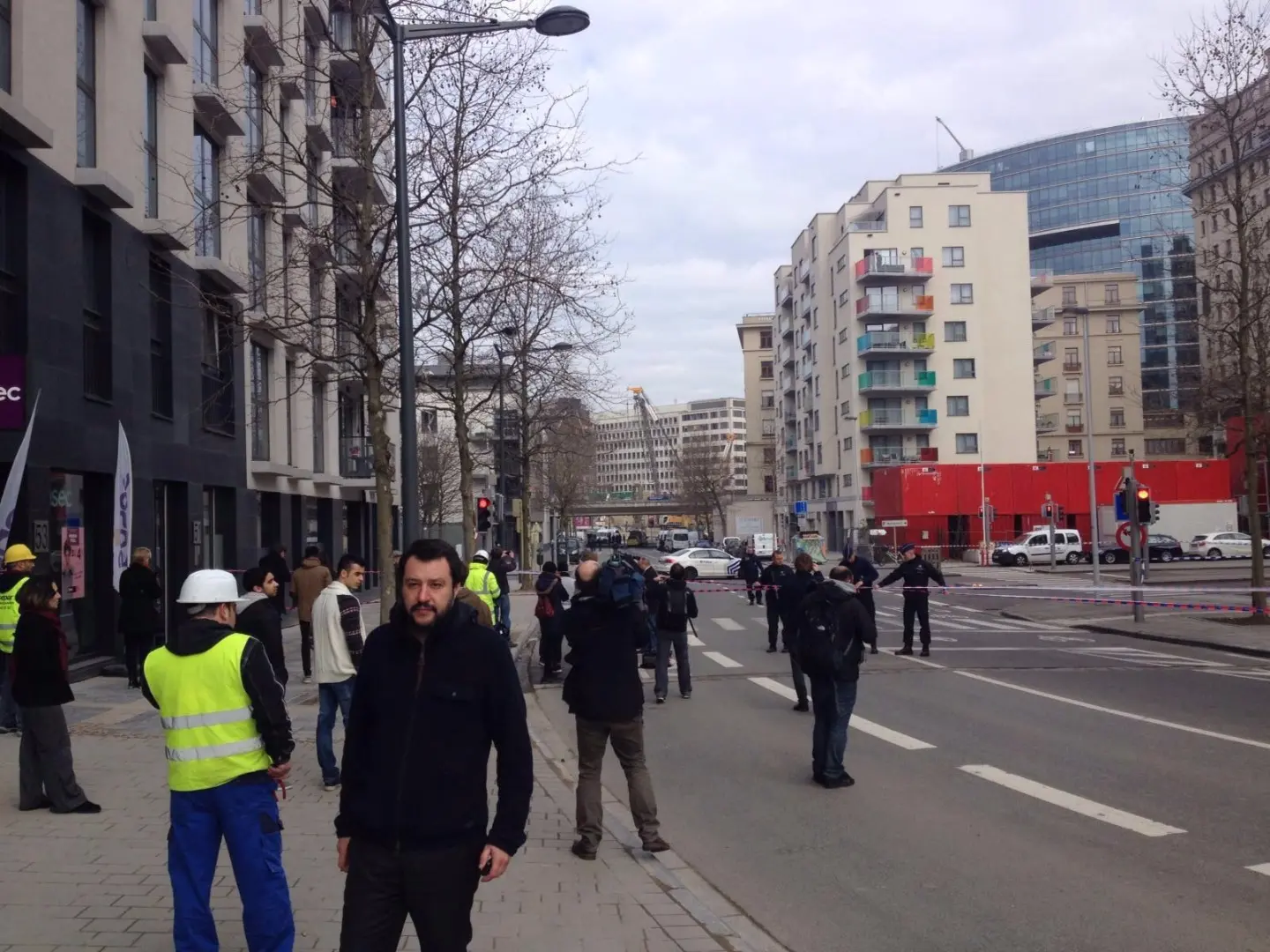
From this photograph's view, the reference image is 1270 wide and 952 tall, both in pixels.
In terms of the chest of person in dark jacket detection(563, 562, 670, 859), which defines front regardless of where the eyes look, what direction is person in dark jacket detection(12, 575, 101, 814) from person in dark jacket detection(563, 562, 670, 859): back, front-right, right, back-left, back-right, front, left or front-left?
left

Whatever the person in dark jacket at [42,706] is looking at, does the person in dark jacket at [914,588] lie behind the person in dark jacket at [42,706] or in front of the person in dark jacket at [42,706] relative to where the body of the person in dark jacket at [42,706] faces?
in front

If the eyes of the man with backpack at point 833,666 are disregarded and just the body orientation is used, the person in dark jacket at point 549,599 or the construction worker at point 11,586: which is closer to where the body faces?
the person in dark jacket

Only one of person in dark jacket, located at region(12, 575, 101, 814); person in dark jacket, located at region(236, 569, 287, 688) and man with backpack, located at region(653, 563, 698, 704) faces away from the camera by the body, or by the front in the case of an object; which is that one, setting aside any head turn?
the man with backpack

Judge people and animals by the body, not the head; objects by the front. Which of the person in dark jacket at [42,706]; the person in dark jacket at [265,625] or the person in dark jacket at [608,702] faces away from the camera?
the person in dark jacket at [608,702]

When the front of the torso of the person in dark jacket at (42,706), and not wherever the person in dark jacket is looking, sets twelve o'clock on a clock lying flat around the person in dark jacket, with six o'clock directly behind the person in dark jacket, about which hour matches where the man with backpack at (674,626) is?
The man with backpack is roughly at 11 o'clock from the person in dark jacket.

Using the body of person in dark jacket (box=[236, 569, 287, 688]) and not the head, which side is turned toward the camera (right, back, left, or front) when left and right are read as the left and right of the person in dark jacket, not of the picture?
right

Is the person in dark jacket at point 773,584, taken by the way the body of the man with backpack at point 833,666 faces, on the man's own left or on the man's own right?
on the man's own left

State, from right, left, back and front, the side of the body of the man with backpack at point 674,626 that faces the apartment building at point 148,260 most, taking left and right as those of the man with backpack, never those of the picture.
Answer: left

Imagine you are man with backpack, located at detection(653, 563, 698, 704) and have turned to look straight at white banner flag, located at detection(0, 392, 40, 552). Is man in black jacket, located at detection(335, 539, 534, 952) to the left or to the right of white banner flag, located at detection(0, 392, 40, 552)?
left

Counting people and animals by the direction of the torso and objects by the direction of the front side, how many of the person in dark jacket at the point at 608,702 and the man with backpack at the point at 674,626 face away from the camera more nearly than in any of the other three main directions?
2

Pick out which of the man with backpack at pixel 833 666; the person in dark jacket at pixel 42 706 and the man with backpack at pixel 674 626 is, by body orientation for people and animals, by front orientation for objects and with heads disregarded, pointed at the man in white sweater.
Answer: the person in dark jacket

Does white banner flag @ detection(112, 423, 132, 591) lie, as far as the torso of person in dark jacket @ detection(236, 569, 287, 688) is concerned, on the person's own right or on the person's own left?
on the person's own left

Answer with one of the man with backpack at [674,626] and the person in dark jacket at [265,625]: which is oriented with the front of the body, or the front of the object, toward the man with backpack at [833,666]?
the person in dark jacket

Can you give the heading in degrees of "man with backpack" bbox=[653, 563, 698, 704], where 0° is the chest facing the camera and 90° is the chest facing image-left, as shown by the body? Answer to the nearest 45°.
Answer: approximately 180°

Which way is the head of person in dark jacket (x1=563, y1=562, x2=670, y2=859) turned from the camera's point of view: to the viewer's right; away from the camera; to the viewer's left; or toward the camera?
away from the camera
